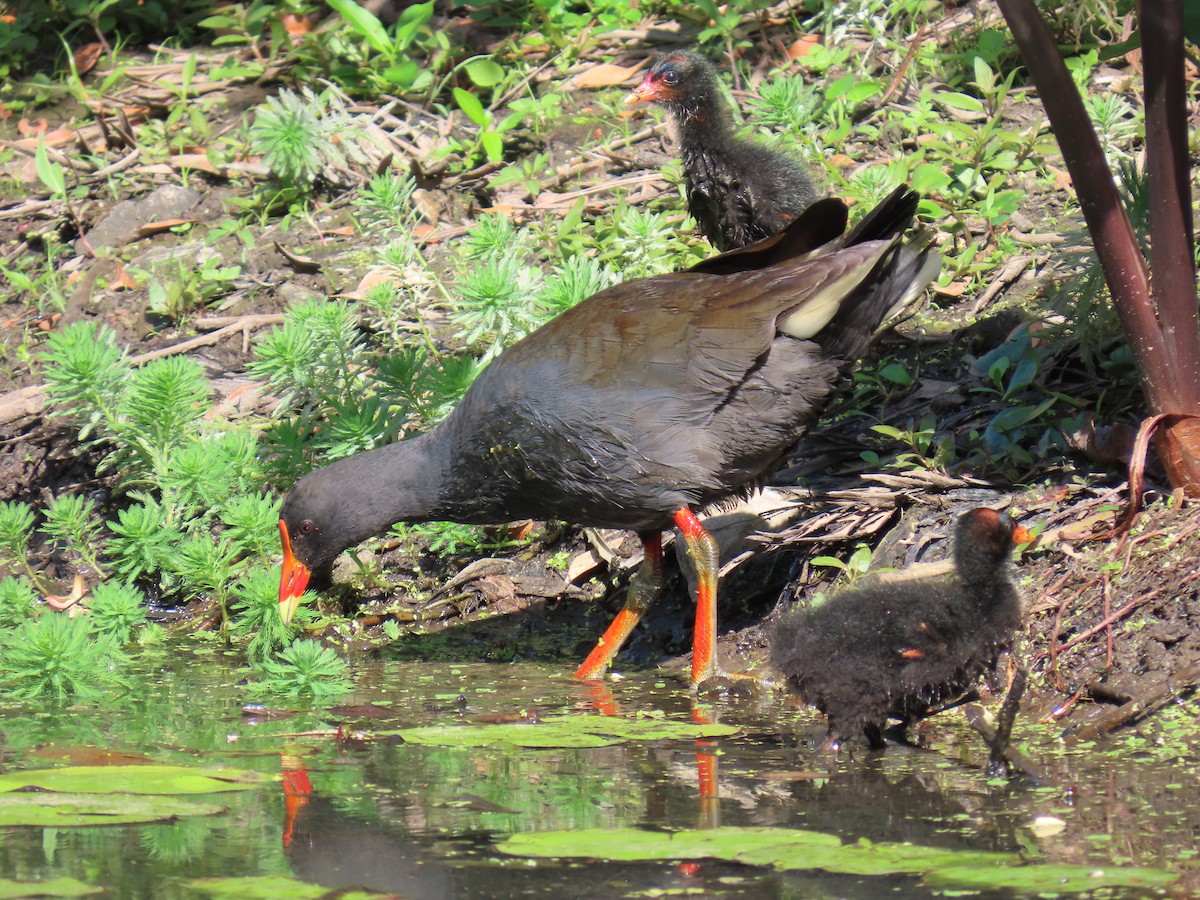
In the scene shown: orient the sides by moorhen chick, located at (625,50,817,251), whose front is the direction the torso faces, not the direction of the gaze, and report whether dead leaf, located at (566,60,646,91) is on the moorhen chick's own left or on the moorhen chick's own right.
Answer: on the moorhen chick's own right

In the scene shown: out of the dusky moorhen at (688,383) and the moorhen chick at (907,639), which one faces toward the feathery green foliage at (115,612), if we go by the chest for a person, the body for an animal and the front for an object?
the dusky moorhen

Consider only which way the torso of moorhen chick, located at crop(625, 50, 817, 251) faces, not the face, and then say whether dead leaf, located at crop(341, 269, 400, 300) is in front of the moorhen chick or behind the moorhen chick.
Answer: in front

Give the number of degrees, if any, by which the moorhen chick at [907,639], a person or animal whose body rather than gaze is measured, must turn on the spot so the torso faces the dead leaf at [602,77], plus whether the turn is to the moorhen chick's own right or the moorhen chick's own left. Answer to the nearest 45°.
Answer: approximately 90° to the moorhen chick's own left

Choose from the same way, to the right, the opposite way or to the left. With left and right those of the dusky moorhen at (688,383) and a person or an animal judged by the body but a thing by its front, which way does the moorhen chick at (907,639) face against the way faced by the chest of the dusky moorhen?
the opposite way

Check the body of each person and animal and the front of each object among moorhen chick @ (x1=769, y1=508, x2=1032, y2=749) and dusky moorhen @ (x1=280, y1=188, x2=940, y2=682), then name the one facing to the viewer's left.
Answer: the dusky moorhen

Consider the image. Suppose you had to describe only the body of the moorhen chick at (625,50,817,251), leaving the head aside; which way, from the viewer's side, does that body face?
to the viewer's left

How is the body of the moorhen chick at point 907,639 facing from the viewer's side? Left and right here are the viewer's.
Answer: facing to the right of the viewer

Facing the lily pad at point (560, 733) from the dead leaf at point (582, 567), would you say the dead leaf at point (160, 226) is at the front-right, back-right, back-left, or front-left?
back-right

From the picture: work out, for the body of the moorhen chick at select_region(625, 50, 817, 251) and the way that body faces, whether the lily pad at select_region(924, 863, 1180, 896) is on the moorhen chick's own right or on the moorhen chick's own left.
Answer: on the moorhen chick's own left

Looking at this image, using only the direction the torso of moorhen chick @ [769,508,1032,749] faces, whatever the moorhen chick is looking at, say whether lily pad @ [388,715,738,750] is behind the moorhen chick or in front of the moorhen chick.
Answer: behind

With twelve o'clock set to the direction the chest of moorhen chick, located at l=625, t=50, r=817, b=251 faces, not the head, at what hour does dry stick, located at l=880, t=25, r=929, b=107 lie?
The dry stick is roughly at 4 o'clock from the moorhen chick.

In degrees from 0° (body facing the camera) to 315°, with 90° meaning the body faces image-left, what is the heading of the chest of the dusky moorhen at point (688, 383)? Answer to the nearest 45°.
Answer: approximately 90°

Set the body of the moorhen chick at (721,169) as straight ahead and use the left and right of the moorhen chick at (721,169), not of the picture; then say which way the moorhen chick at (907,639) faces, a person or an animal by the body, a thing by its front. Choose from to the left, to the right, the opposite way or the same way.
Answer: the opposite way
